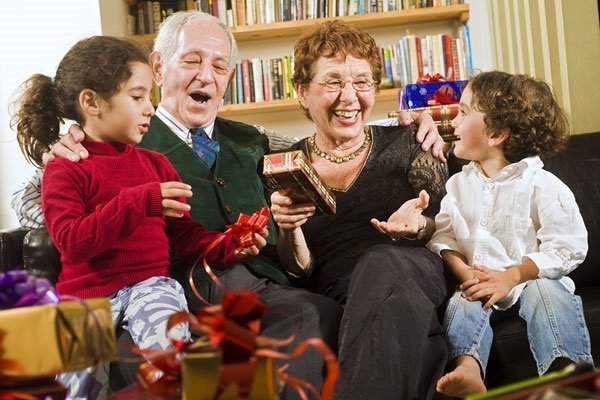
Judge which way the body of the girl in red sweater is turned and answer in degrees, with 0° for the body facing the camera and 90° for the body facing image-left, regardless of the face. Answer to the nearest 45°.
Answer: approximately 315°

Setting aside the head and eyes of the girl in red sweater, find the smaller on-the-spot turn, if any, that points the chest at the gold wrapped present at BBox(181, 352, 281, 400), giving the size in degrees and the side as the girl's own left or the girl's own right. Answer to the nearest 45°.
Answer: approximately 45° to the girl's own right

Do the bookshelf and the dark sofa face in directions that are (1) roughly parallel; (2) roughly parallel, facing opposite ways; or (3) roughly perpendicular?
roughly parallel

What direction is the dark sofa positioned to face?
toward the camera

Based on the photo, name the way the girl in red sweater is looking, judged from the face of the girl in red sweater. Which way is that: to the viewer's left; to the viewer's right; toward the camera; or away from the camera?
to the viewer's right

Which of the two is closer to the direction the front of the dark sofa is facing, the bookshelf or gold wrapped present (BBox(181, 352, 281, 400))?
the gold wrapped present

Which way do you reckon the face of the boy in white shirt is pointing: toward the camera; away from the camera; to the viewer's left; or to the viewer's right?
to the viewer's left

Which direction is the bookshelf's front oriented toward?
toward the camera

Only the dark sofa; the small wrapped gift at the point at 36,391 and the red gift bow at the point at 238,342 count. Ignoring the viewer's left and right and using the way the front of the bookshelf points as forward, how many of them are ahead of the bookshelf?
3

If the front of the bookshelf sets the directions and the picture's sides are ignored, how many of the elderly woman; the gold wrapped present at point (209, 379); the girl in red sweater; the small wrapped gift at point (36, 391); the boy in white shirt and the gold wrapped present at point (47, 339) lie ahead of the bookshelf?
6

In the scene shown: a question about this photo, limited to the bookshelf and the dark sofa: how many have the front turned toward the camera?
2

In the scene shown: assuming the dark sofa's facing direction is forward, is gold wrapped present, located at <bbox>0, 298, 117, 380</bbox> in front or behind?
in front
